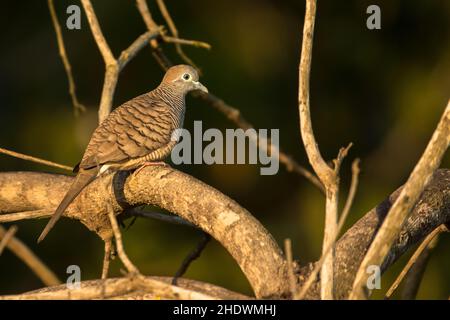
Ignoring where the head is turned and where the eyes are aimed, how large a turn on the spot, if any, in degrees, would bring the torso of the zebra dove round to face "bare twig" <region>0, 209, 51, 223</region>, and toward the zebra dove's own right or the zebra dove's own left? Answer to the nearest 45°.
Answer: approximately 135° to the zebra dove's own right

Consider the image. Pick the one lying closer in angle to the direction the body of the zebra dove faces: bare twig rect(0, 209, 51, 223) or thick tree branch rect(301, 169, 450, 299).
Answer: the thick tree branch

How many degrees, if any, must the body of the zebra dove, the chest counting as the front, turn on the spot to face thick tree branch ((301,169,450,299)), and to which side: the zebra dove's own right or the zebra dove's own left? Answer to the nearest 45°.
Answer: approximately 45° to the zebra dove's own right

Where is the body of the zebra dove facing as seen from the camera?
to the viewer's right

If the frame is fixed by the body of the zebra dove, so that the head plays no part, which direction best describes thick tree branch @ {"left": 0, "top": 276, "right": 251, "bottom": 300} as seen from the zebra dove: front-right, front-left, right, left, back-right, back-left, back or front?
right

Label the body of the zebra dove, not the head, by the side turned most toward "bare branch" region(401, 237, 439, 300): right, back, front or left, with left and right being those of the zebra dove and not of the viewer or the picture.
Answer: front

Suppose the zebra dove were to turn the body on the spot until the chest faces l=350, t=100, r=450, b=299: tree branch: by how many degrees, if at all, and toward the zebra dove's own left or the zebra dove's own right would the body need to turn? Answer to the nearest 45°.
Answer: approximately 45° to the zebra dove's own right

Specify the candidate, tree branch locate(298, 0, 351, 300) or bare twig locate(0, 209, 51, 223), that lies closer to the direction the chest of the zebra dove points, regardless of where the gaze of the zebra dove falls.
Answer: the tree branch
